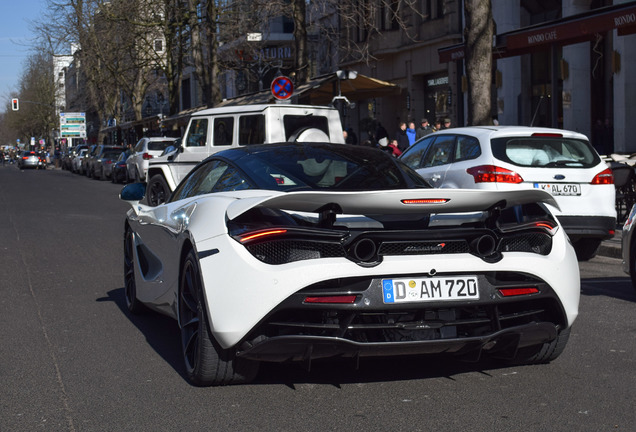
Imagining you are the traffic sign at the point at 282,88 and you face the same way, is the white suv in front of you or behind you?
in front

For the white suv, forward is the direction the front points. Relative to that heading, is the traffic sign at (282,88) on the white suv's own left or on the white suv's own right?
on the white suv's own right

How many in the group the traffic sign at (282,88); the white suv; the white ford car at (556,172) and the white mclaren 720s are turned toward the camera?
1

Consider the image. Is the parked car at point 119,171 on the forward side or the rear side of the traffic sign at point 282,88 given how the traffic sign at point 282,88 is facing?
on the rear side

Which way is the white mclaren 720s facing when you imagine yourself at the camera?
facing away from the viewer and to the left of the viewer

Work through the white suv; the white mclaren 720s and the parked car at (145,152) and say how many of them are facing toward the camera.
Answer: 0

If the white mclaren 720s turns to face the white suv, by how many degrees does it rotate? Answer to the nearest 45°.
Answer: approximately 45° to its right

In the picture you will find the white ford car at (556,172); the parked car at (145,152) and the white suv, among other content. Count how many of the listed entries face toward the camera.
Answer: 0

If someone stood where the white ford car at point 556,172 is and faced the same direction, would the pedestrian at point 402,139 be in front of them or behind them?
in front

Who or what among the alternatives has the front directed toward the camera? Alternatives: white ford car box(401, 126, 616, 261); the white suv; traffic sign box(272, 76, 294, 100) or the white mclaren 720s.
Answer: the traffic sign

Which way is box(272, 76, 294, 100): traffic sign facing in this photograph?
toward the camera

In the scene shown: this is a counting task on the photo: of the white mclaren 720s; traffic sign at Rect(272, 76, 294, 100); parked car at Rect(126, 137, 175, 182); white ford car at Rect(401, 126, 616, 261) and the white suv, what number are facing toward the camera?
1

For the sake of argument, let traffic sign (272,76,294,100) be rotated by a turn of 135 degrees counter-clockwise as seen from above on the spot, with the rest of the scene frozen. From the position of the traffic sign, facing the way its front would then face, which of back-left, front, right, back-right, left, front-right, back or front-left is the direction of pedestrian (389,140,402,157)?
front

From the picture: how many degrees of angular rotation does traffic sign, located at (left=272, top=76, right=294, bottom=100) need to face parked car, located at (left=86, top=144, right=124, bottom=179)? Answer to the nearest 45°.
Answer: approximately 180°
